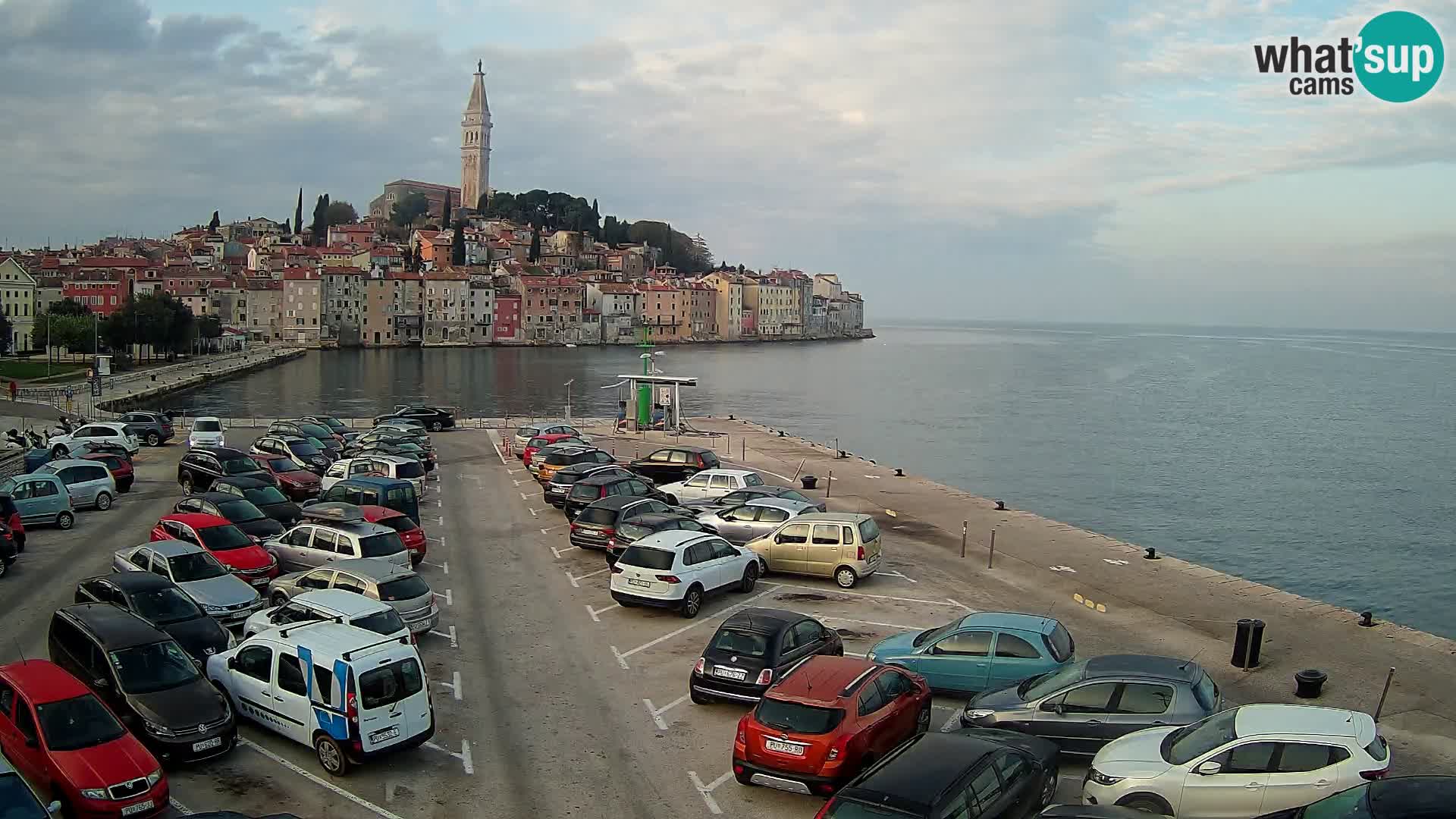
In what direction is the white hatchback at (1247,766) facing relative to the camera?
to the viewer's left

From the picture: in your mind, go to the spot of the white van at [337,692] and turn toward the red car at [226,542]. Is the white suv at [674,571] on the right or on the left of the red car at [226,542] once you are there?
right

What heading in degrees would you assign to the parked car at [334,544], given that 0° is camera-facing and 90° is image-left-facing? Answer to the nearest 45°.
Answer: approximately 135°

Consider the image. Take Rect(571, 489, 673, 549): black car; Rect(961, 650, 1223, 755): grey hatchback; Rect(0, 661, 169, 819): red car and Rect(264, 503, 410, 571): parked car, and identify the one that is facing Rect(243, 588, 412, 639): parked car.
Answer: the grey hatchback

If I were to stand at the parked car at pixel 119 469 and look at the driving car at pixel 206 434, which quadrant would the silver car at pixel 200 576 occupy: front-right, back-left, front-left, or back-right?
back-right

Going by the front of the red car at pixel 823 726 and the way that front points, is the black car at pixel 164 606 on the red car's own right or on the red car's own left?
on the red car's own left

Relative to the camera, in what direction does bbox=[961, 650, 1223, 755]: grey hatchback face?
facing to the left of the viewer

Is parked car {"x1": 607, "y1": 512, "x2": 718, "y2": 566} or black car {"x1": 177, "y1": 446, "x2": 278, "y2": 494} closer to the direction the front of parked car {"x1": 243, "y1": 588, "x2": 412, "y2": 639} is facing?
the black car

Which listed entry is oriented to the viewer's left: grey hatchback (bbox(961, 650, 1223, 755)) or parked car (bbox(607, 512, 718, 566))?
the grey hatchback
